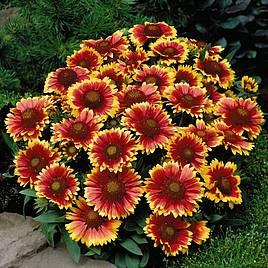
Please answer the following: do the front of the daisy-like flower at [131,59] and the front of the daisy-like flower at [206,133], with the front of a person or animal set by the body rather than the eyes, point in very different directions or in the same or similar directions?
same or similar directions

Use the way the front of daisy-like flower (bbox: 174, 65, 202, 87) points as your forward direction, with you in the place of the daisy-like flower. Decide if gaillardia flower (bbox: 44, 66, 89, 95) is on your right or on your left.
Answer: on your right

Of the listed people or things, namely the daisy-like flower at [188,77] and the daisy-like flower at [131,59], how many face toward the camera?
2

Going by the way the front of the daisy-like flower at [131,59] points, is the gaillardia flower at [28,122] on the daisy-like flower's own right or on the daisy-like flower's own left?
on the daisy-like flower's own right

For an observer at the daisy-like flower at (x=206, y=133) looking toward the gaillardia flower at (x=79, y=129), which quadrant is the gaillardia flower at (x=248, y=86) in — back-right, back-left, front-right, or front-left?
back-right

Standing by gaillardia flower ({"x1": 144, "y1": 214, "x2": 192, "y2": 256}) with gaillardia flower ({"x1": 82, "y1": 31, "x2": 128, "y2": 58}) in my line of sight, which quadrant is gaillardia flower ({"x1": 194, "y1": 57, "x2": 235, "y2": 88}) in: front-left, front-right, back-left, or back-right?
front-right

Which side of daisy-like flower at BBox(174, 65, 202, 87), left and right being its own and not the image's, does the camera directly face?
front

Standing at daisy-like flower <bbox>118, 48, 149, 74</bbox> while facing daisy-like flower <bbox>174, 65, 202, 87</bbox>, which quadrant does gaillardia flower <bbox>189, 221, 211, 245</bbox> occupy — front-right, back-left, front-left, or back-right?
front-right

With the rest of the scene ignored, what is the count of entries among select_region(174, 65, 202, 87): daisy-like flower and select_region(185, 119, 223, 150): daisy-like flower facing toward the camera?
2

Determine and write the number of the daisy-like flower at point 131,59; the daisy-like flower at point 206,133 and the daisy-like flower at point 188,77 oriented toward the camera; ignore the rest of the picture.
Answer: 3

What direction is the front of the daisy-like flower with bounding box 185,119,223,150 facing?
toward the camera

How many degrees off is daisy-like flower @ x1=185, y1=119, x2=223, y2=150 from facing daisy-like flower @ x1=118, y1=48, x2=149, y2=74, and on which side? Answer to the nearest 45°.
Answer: approximately 135° to its right

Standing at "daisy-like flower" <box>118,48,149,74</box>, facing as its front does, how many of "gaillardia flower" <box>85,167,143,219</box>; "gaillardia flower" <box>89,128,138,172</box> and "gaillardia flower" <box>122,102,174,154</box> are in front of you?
3

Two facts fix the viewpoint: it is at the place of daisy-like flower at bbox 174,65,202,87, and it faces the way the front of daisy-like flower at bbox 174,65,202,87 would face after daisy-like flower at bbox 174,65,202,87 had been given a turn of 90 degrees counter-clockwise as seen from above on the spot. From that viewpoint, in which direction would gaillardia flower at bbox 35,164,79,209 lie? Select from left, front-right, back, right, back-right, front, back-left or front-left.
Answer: back-right

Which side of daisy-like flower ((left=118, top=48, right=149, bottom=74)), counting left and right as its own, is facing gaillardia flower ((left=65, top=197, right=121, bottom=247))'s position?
front

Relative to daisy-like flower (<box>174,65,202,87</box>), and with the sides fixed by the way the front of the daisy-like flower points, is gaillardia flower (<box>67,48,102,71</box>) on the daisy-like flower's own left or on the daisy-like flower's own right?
on the daisy-like flower's own right
